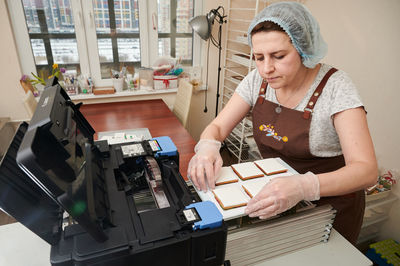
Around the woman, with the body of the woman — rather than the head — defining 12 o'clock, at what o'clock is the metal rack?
The metal rack is roughly at 4 o'clock from the woman.

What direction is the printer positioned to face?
to the viewer's right

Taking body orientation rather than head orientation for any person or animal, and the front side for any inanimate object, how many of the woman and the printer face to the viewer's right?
1

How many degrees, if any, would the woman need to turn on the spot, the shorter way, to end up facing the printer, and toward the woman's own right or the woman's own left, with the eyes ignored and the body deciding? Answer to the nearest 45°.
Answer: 0° — they already face it

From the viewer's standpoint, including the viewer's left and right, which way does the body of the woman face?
facing the viewer and to the left of the viewer

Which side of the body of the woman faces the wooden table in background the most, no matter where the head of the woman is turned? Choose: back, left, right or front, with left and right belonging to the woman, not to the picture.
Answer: right

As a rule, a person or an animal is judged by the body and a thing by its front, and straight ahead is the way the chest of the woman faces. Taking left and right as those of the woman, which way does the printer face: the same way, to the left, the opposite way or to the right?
the opposite way
